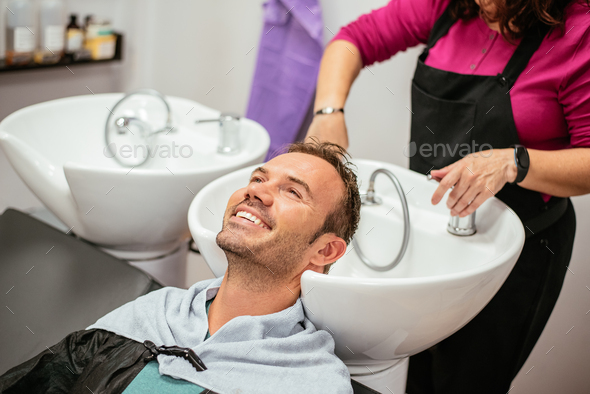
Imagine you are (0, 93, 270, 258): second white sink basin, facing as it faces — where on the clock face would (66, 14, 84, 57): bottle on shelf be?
The bottle on shelf is roughly at 4 o'clock from the second white sink basin.

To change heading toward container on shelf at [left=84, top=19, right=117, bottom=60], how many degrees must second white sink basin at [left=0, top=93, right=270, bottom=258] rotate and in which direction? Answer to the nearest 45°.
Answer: approximately 135° to its right

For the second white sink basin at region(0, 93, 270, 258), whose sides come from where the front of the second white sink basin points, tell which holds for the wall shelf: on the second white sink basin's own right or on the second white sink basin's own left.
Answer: on the second white sink basin's own right

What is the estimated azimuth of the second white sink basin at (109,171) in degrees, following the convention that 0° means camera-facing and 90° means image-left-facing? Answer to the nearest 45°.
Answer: approximately 45°

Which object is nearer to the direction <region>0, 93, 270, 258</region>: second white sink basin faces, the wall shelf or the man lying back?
the man lying back

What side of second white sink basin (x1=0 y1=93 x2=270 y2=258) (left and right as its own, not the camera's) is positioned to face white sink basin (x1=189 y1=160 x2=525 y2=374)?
left

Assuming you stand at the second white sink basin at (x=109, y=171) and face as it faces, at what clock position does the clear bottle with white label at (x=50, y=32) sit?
The clear bottle with white label is roughly at 4 o'clock from the second white sink basin.
